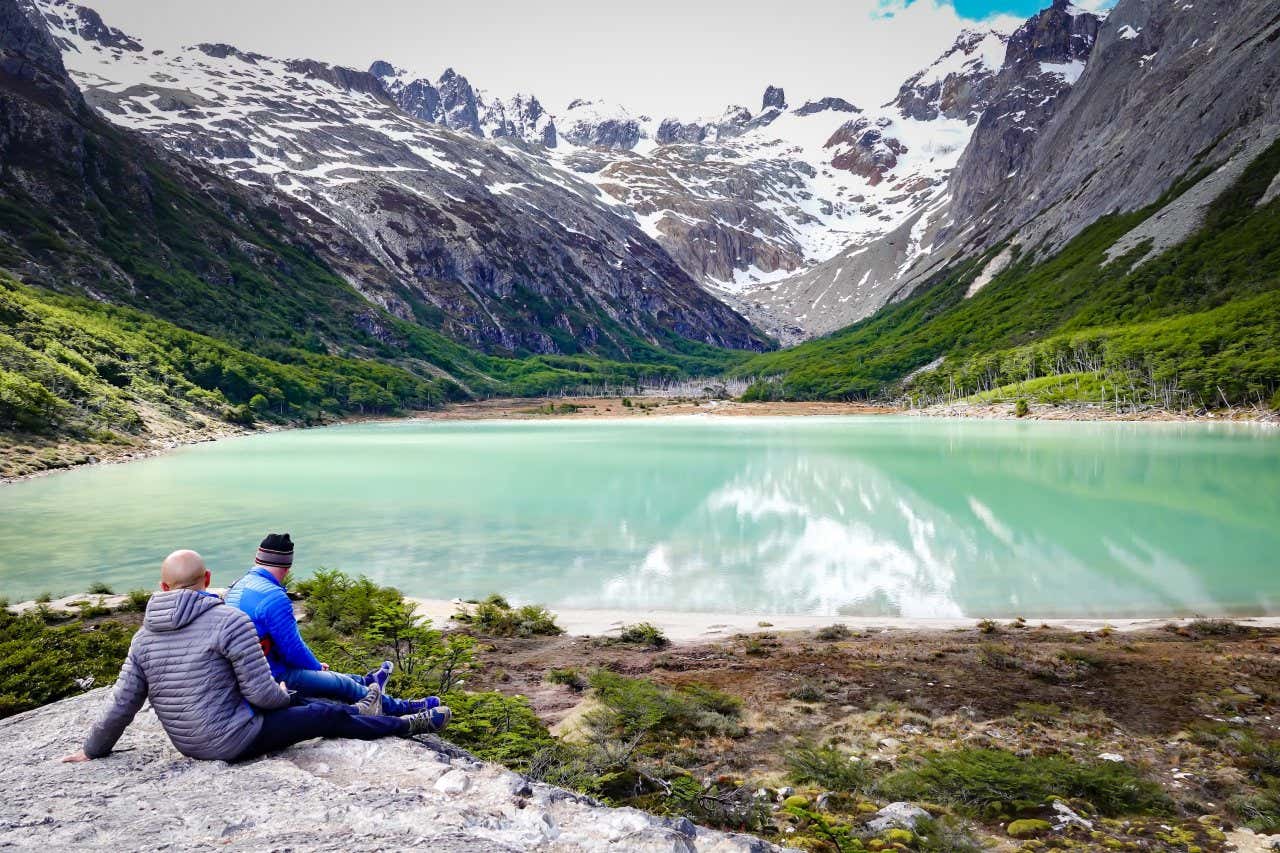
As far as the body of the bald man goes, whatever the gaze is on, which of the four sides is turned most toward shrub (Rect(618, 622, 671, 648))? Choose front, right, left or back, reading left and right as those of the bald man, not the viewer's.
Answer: front

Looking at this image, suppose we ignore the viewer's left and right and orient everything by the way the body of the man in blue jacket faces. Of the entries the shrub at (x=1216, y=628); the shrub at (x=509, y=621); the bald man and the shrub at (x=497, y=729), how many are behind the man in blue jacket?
1

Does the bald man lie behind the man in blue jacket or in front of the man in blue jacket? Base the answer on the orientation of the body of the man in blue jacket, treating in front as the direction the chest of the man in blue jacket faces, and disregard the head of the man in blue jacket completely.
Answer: behind

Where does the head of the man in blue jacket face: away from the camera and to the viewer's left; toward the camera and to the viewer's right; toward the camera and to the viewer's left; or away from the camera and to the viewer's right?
away from the camera and to the viewer's right

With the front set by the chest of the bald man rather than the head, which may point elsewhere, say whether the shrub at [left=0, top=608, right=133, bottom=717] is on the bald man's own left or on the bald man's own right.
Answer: on the bald man's own left

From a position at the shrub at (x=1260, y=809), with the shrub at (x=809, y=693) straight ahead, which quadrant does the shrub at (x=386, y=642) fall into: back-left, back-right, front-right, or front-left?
front-left

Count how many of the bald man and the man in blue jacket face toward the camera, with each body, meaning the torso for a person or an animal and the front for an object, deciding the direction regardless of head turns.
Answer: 0

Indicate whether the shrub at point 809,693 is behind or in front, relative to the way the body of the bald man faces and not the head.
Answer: in front

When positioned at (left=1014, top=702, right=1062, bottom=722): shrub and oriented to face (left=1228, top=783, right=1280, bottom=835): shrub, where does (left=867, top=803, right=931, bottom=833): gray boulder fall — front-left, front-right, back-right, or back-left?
front-right

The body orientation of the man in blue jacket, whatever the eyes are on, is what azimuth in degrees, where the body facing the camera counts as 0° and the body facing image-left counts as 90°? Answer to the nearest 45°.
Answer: approximately 225°

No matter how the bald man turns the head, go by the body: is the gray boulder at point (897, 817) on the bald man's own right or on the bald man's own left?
on the bald man's own right

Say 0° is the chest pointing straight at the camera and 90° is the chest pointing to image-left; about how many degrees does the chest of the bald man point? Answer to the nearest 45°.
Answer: approximately 225°

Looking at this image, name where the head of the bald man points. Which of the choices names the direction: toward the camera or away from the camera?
away from the camera

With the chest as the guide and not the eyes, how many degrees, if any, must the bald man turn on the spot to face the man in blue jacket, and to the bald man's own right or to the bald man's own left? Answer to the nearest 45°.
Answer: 0° — they already face them
